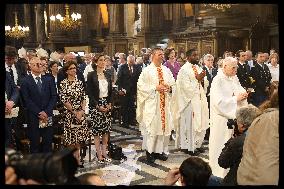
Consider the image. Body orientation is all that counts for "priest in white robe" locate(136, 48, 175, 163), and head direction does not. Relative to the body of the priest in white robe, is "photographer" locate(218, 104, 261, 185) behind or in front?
in front

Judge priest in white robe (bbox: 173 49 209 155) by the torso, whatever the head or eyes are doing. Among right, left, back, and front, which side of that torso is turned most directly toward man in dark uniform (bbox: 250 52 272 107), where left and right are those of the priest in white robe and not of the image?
left

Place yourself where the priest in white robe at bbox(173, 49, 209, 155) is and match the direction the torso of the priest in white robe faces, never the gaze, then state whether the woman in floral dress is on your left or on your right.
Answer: on your right

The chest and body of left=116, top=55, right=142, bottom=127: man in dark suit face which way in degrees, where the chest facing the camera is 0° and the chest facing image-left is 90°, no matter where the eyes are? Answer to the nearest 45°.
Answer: approximately 0°

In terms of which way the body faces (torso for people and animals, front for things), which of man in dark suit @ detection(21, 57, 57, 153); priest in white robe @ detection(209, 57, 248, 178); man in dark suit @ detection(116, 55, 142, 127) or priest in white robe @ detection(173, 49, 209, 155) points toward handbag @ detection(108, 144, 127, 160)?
man in dark suit @ detection(116, 55, 142, 127)

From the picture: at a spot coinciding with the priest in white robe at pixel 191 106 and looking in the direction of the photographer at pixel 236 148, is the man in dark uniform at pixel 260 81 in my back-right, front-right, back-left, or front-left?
back-left

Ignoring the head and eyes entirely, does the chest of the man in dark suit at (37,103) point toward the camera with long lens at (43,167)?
yes

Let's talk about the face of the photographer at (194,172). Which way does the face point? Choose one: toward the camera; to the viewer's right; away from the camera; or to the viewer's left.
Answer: away from the camera

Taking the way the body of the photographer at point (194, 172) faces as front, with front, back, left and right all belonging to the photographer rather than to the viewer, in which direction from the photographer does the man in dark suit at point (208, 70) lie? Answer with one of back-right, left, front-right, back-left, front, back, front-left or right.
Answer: front-right

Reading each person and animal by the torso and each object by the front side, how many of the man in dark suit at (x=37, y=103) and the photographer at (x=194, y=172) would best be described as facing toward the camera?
1

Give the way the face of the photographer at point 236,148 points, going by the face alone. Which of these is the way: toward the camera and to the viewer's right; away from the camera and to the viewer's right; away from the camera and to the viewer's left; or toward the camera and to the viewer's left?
away from the camera and to the viewer's left

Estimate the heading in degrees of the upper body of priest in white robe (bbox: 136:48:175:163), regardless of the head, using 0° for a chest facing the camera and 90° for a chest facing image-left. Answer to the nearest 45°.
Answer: approximately 315°
